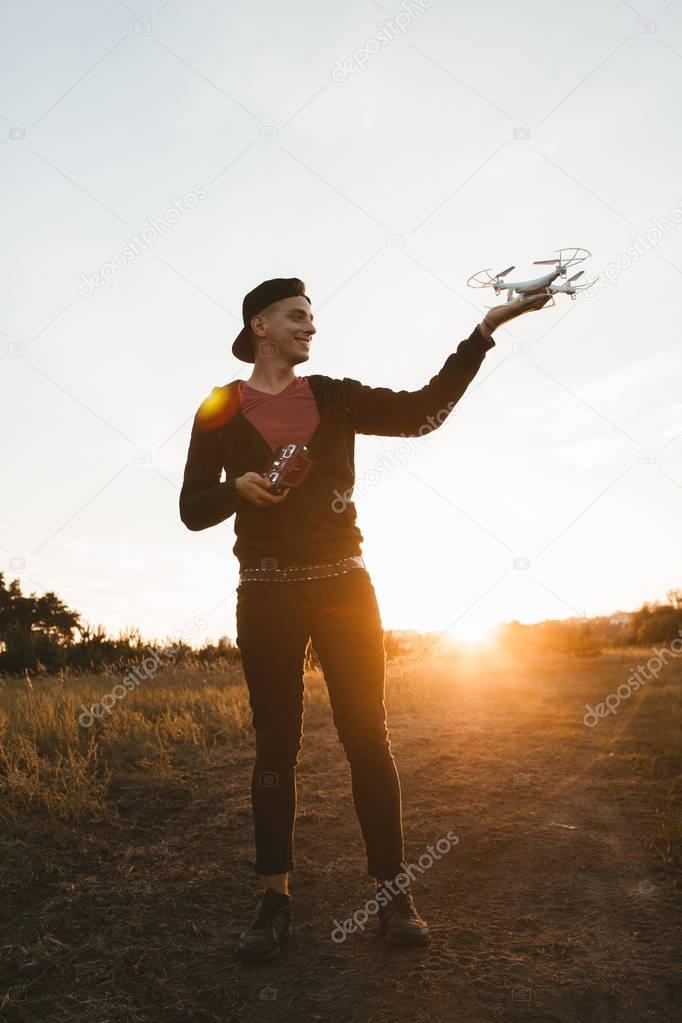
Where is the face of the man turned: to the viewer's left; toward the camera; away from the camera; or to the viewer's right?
to the viewer's right

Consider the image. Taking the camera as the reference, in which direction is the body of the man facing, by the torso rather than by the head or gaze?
toward the camera
